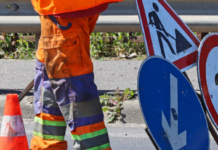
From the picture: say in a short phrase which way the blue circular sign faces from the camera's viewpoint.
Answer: facing the viewer and to the right of the viewer

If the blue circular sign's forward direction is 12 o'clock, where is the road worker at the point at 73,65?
The road worker is roughly at 5 o'clock from the blue circular sign.

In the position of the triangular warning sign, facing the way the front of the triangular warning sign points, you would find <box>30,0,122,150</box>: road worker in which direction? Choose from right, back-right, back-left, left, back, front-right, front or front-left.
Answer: back-right

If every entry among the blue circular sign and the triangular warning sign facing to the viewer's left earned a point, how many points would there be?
0

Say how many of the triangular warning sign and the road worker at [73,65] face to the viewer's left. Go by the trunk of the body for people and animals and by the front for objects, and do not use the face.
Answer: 1

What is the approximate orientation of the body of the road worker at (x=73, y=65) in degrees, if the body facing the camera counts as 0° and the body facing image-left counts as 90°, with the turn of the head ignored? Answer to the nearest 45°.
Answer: approximately 90°

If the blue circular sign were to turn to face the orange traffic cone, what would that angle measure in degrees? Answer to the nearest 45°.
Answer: approximately 135° to its right
